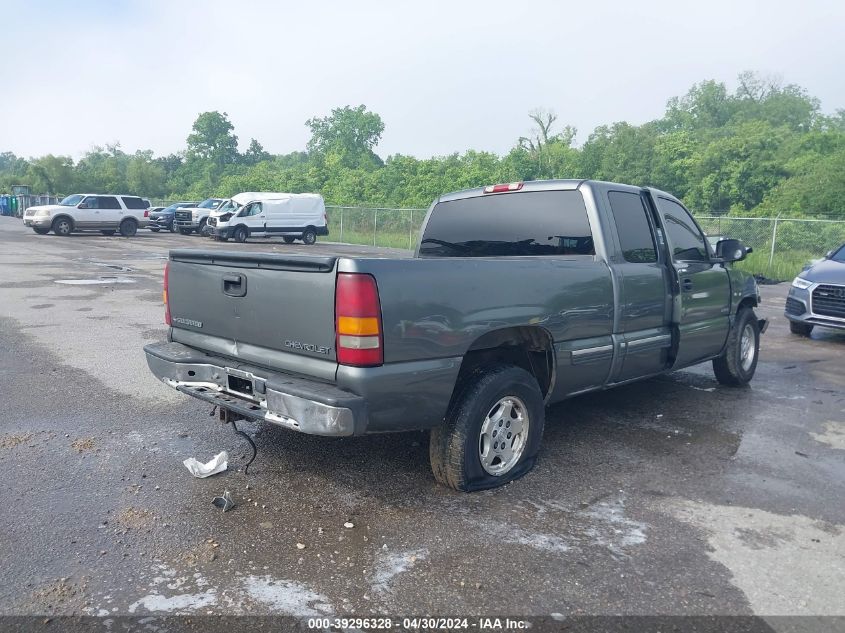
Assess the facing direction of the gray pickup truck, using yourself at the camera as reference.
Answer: facing away from the viewer and to the right of the viewer

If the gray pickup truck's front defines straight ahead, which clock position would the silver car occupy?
The silver car is roughly at 12 o'clock from the gray pickup truck.

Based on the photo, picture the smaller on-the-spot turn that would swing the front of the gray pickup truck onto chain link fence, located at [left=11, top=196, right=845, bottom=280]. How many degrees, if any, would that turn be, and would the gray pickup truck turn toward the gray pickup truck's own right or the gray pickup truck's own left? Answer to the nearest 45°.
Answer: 0° — it already faces it

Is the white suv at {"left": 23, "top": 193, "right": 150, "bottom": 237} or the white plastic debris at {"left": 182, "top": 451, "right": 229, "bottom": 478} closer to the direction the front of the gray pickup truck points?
the white suv

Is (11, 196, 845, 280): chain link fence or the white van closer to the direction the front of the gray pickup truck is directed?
the chain link fence

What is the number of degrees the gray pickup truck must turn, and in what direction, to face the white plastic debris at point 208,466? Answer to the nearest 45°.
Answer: approximately 135° to its left

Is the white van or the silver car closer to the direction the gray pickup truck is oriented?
the silver car

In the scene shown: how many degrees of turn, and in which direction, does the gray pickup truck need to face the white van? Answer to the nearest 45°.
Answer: approximately 45° to its left

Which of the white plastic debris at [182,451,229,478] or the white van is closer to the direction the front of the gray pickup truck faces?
the white van

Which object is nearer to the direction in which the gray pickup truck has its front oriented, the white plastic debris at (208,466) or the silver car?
the silver car

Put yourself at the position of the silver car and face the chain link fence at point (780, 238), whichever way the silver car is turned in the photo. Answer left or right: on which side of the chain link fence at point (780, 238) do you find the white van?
left
